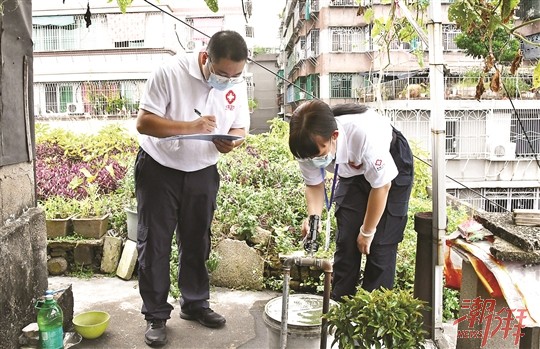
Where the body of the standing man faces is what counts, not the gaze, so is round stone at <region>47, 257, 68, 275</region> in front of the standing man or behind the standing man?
behind

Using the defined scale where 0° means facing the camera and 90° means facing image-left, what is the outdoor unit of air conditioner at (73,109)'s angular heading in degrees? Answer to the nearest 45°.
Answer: approximately 0°

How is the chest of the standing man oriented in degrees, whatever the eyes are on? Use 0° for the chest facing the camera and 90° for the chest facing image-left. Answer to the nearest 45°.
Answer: approximately 315°

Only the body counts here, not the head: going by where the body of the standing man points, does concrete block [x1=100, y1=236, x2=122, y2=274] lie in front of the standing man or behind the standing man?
behind

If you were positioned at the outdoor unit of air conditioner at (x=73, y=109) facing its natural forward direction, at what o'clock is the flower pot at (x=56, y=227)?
The flower pot is roughly at 12 o'clock from the outdoor unit of air conditioner.

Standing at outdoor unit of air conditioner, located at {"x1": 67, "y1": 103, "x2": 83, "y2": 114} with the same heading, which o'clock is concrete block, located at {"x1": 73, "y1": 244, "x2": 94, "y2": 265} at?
The concrete block is roughly at 12 o'clock from the outdoor unit of air conditioner.

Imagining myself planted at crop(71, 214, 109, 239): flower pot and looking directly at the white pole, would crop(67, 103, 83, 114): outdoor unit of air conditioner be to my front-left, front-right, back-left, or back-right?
back-left

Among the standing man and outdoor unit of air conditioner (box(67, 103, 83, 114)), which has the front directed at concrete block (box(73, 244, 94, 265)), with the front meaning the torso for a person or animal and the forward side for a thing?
the outdoor unit of air conditioner

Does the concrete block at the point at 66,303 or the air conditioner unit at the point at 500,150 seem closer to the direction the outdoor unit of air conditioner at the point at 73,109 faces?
the concrete block

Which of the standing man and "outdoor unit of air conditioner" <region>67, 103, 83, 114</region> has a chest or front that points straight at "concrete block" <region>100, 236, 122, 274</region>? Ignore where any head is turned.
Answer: the outdoor unit of air conditioner

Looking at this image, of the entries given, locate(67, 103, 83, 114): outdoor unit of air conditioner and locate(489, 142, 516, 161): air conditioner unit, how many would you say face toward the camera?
2
